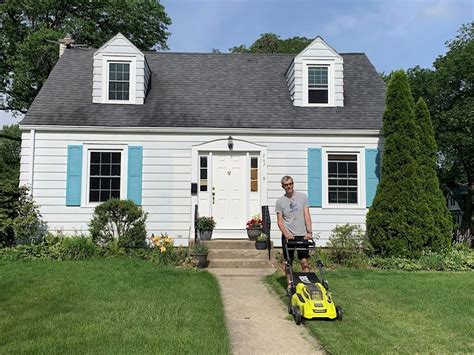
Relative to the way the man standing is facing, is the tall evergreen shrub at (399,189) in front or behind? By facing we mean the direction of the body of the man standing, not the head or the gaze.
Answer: behind

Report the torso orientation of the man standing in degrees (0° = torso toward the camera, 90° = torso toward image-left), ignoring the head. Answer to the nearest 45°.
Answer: approximately 0°

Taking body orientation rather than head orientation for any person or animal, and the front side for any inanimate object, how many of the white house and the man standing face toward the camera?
2

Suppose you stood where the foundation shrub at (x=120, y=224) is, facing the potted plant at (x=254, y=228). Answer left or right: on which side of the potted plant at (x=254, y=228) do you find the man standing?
right

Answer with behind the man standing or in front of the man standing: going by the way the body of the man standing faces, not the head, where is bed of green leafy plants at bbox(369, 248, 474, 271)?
behind

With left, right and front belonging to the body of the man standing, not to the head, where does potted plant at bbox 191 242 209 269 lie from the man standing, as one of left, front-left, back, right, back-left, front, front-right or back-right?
back-right

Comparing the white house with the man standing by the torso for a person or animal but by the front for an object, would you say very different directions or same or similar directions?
same or similar directions

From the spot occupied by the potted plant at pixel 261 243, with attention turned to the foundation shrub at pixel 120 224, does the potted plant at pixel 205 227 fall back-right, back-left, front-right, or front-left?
front-right

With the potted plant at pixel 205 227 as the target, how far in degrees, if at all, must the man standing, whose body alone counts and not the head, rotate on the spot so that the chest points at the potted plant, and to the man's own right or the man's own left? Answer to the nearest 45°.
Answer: approximately 135° to the man's own right

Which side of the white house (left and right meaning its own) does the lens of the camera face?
front
